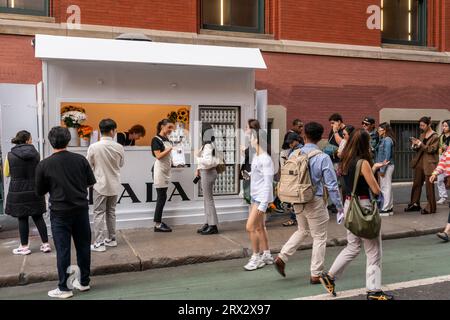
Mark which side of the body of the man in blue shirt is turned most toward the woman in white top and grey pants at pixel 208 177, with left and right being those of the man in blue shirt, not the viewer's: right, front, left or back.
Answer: left

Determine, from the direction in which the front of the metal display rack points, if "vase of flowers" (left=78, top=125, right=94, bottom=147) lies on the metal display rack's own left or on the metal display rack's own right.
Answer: on the metal display rack's own right

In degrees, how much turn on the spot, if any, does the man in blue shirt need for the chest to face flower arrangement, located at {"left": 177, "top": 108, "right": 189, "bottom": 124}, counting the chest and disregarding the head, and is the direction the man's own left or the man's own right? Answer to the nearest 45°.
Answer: approximately 90° to the man's own left

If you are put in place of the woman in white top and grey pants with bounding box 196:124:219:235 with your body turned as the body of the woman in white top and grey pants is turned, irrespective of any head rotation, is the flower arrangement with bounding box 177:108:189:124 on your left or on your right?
on your right

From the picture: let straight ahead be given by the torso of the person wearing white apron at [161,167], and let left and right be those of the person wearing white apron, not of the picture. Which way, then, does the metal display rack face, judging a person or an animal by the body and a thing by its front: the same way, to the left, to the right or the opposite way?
to the right

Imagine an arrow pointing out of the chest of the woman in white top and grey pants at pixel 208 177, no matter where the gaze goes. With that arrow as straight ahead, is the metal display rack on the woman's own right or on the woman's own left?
on the woman's own right

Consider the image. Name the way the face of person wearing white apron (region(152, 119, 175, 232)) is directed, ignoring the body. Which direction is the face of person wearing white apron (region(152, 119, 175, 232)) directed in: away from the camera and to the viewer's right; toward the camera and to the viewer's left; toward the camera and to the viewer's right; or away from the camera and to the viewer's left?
toward the camera and to the viewer's right

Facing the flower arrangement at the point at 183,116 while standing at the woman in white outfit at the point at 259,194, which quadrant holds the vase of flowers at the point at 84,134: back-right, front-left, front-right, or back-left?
front-left

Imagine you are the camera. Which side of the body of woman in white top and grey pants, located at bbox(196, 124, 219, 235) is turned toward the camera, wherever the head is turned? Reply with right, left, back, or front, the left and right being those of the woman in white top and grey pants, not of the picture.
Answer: left

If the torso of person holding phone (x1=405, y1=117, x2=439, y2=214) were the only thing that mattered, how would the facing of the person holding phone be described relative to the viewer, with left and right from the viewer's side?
facing the viewer and to the left of the viewer

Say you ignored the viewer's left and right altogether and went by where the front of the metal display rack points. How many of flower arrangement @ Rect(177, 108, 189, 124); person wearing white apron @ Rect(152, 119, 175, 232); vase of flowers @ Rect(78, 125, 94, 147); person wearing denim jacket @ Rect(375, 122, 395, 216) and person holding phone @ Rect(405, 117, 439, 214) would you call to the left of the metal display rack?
2

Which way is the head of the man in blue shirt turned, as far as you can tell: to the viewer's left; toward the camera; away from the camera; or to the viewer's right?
away from the camera

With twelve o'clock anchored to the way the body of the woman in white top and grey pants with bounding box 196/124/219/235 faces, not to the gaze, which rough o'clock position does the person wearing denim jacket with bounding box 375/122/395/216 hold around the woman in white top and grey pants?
The person wearing denim jacket is roughly at 5 o'clock from the woman in white top and grey pants.

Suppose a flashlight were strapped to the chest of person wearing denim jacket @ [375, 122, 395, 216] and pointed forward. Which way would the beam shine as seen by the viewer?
to the viewer's left
